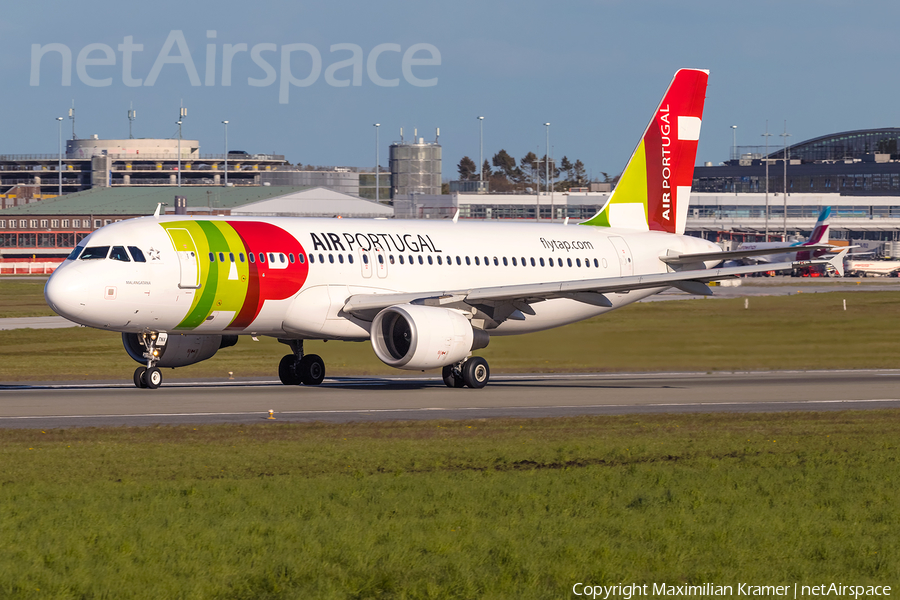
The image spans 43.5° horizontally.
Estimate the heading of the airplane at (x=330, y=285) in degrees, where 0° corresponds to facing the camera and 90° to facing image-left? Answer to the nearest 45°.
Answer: approximately 45°
